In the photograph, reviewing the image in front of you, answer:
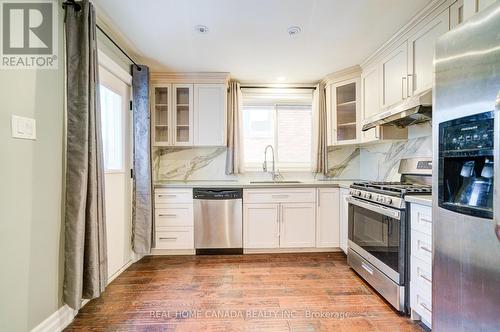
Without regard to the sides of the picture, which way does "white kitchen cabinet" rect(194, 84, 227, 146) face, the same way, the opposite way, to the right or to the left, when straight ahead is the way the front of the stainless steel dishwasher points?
the same way

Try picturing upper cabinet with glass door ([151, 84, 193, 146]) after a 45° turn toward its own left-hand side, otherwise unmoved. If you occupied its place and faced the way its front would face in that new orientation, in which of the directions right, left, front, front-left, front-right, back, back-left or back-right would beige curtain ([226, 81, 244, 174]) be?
front-left

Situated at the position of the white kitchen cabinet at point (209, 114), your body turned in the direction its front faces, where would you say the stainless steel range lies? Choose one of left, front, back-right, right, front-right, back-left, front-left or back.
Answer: front-left

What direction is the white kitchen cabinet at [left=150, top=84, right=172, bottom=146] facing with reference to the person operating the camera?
facing the viewer

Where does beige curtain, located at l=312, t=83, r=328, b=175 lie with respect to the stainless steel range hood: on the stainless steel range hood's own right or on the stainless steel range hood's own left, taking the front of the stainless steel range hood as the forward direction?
on the stainless steel range hood's own right

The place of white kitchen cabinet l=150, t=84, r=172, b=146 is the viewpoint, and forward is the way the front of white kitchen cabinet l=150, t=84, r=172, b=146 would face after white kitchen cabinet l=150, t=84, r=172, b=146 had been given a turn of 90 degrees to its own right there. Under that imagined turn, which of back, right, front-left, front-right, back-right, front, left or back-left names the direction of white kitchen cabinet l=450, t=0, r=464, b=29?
back-left

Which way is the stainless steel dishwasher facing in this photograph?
toward the camera

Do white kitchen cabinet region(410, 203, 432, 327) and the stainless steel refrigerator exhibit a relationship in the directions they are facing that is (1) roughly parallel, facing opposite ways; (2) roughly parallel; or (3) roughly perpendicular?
roughly parallel

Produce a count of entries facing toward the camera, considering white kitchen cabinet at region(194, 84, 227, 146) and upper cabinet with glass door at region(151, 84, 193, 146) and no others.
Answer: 2

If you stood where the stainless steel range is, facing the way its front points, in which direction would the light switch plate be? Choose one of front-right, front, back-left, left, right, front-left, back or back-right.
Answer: front

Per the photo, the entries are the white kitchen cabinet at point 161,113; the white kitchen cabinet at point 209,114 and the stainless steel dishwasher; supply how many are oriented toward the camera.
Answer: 3

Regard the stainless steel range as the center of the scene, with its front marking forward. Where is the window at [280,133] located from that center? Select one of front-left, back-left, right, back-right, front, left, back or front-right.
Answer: right

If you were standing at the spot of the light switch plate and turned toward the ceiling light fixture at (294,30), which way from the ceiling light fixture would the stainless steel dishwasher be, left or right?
left

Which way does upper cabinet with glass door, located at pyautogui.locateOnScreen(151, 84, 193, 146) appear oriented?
toward the camera

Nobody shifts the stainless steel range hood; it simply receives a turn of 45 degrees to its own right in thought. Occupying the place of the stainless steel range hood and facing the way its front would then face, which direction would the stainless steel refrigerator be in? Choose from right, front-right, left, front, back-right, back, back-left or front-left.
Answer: left

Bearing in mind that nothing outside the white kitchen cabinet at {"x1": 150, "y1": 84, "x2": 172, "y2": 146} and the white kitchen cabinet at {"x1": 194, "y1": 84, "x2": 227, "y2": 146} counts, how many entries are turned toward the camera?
2

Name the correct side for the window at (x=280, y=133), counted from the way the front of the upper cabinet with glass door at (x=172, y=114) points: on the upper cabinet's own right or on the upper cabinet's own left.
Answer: on the upper cabinet's own left

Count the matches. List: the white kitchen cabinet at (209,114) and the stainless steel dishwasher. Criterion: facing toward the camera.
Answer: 2

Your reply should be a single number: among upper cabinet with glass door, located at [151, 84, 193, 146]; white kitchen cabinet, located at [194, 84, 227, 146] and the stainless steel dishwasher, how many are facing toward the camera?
3

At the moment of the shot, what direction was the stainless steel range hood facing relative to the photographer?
facing the viewer and to the left of the viewer

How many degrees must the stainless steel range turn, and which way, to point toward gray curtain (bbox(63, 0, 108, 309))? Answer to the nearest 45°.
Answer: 0° — it already faces it
